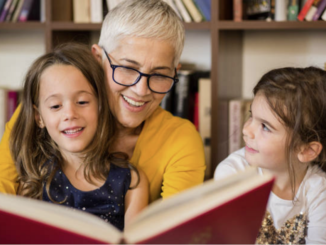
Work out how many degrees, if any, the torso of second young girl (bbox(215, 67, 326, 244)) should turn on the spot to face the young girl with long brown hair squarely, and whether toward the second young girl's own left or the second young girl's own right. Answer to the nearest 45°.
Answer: approximately 45° to the second young girl's own right

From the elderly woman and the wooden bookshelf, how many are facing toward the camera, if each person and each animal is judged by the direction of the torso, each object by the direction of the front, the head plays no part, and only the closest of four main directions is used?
2

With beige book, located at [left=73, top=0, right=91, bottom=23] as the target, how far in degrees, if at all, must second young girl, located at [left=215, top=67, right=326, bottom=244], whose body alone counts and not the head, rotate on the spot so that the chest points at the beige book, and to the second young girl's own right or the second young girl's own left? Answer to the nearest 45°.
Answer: approximately 90° to the second young girl's own right

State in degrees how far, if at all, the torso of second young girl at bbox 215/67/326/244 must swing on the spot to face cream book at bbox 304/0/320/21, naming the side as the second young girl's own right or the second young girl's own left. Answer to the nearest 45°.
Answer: approximately 135° to the second young girl's own right

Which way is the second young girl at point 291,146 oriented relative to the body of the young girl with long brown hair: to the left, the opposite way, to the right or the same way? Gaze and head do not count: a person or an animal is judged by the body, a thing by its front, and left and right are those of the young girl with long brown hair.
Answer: to the right

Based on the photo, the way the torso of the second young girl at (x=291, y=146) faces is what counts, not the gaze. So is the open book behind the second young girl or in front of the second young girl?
in front

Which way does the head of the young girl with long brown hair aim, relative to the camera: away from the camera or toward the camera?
toward the camera

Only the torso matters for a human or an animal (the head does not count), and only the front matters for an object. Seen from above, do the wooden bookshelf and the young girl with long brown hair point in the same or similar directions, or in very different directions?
same or similar directions

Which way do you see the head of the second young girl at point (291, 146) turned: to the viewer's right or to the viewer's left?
to the viewer's left

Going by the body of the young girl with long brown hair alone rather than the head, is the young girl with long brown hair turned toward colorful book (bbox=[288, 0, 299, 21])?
no

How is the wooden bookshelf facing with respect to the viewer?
toward the camera

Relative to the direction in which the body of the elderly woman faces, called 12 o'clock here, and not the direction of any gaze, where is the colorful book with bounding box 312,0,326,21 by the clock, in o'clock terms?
The colorful book is roughly at 8 o'clock from the elderly woman.

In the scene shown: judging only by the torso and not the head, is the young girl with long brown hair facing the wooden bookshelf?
no

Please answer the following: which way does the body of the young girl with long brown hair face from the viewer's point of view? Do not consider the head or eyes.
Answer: toward the camera
